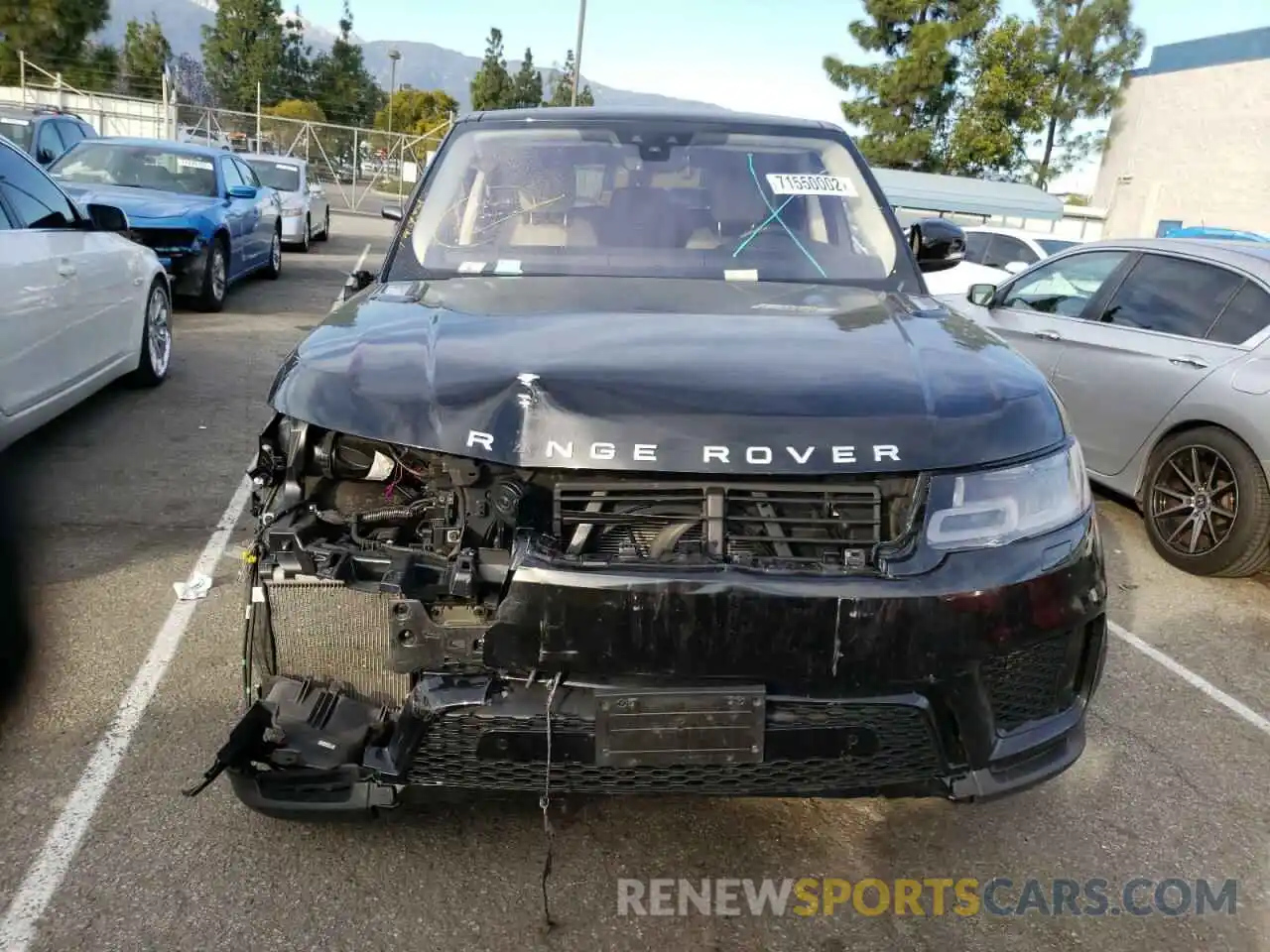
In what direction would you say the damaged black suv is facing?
toward the camera

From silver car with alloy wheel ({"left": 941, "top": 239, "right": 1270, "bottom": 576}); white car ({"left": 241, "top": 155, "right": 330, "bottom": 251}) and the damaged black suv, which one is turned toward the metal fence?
the silver car with alloy wheel

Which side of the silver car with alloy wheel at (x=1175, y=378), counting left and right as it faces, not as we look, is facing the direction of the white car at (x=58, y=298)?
left

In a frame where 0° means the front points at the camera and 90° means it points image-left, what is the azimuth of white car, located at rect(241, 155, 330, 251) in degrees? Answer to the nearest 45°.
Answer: approximately 45°

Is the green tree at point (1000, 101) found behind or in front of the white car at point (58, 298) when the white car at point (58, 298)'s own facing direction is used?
in front

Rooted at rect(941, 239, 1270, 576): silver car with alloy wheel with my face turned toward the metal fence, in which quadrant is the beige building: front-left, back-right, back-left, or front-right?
front-right

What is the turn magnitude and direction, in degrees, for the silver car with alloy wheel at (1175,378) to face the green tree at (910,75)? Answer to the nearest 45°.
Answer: approximately 45° to its right

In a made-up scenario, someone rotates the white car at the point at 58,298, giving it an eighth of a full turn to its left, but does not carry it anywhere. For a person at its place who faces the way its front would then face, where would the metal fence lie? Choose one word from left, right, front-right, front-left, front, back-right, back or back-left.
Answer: front

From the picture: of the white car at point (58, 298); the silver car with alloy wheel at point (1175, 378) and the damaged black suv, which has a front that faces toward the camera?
the damaged black suv

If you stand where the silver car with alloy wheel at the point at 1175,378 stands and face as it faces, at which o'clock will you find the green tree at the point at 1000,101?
The green tree is roughly at 1 o'clock from the silver car with alloy wheel.

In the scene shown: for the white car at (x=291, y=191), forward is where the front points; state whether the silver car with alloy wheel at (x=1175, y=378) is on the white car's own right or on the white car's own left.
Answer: on the white car's own left

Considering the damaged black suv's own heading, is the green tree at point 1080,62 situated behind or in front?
behind

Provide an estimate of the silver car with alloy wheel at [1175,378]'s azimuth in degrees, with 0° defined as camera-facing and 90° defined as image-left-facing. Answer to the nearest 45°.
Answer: approximately 135°

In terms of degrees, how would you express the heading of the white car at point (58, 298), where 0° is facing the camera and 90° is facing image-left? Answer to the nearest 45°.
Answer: approximately 225°

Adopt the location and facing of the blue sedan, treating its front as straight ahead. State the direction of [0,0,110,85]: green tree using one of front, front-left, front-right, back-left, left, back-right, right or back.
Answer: back-right

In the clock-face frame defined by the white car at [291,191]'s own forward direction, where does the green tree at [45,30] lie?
The green tree is roughly at 4 o'clock from the white car.
